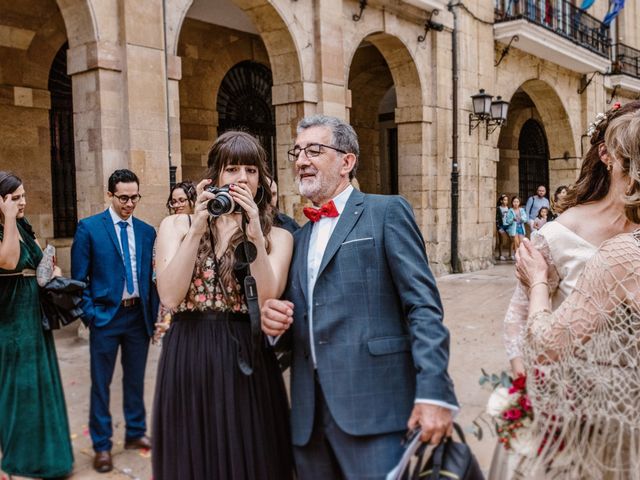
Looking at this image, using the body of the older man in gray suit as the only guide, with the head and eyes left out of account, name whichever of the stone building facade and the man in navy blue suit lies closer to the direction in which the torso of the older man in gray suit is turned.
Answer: the man in navy blue suit

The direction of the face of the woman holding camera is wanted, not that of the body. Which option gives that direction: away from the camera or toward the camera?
toward the camera

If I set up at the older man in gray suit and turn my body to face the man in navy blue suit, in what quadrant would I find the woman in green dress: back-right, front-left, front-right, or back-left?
front-left

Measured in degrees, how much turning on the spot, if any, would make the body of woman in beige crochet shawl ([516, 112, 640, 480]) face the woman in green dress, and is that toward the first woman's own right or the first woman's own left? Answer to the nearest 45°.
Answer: approximately 45° to the first woman's own left

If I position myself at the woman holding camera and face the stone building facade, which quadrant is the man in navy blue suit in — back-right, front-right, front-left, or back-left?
front-left

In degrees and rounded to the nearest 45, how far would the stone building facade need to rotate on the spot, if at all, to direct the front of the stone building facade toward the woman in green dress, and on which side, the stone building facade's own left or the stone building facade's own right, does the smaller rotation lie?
approximately 45° to the stone building facade's own right

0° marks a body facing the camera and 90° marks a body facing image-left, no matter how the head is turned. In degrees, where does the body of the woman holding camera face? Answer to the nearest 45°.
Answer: approximately 0°

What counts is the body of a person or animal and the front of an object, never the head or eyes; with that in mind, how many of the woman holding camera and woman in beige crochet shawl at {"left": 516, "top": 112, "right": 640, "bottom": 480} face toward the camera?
1

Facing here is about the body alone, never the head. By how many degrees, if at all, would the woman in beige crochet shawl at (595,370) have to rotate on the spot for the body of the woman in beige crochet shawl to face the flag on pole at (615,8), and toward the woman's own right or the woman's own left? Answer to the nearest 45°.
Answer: approximately 45° to the woman's own right

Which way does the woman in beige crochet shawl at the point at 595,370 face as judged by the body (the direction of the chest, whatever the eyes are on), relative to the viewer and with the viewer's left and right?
facing away from the viewer and to the left of the viewer

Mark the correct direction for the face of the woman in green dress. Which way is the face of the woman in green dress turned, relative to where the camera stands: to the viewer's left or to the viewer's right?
to the viewer's right

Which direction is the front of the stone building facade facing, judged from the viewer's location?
facing the viewer and to the right of the viewer
